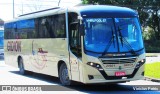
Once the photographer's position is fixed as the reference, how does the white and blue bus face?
facing the viewer and to the right of the viewer
